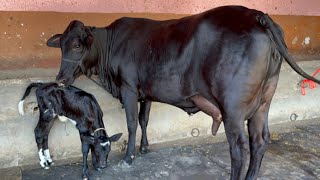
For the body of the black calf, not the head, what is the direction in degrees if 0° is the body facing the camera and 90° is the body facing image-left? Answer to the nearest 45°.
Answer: approximately 315°

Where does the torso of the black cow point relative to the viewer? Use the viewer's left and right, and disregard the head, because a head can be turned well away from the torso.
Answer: facing away from the viewer and to the left of the viewer

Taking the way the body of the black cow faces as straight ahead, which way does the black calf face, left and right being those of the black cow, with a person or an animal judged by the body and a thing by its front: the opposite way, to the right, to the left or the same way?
the opposite way
